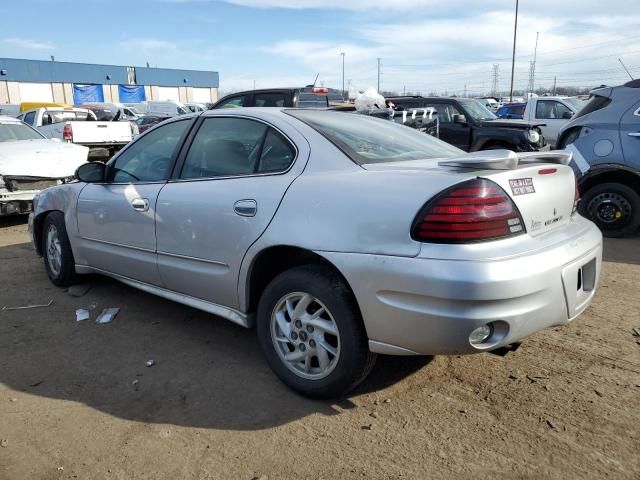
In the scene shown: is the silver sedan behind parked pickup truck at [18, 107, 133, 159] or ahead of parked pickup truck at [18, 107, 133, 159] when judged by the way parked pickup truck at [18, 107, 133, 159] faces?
behind

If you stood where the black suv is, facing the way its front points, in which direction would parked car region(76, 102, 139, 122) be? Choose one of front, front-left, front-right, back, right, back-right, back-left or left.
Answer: back

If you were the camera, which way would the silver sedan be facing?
facing away from the viewer and to the left of the viewer

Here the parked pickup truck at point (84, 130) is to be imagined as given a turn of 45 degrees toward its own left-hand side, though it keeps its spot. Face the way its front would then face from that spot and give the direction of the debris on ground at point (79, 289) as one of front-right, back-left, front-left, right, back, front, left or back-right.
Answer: left

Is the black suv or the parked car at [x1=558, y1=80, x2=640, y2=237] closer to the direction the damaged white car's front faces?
the parked car

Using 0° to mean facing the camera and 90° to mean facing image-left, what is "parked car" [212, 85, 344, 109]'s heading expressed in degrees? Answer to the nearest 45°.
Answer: approximately 135°

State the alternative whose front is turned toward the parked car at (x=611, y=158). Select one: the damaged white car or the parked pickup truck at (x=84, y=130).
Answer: the damaged white car
